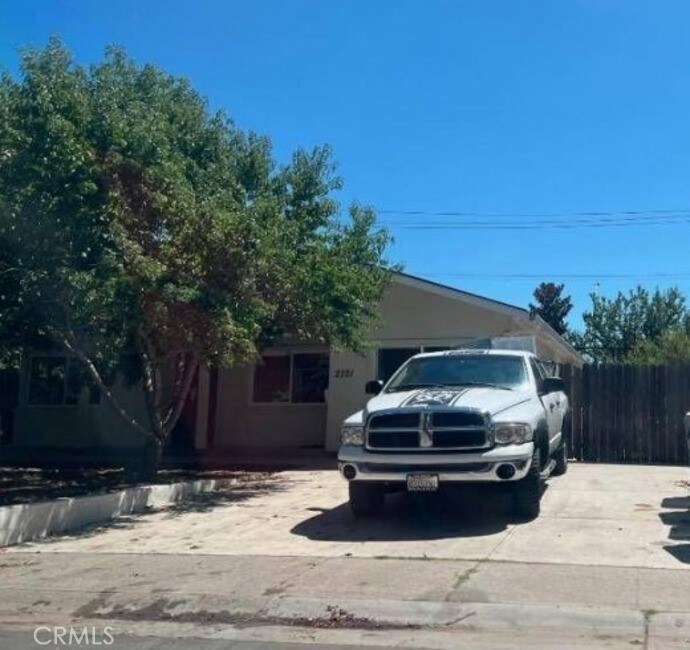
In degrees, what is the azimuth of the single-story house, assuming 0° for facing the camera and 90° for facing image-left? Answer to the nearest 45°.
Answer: approximately 0°

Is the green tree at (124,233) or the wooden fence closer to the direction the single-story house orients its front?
the green tree

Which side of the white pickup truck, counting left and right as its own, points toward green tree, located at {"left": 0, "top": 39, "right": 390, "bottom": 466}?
right

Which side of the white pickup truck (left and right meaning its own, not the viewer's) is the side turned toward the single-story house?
back

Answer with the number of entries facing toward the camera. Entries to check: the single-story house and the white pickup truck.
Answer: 2

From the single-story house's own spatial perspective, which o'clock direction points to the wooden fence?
The wooden fence is roughly at 10 o'clock from the single-story house.

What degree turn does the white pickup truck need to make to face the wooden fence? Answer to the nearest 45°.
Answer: approximately 135° to its left

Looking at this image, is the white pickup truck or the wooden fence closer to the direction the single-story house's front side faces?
the white pickup truck
